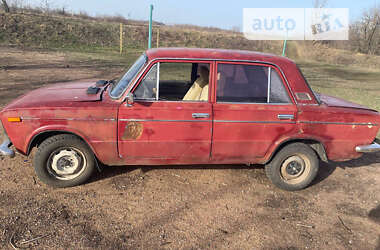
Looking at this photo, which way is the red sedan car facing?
to the viewer's left
